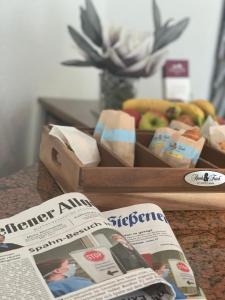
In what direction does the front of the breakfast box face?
toward the camera

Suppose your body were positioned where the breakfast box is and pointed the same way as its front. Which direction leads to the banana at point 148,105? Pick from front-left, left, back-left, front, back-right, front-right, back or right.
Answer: back
